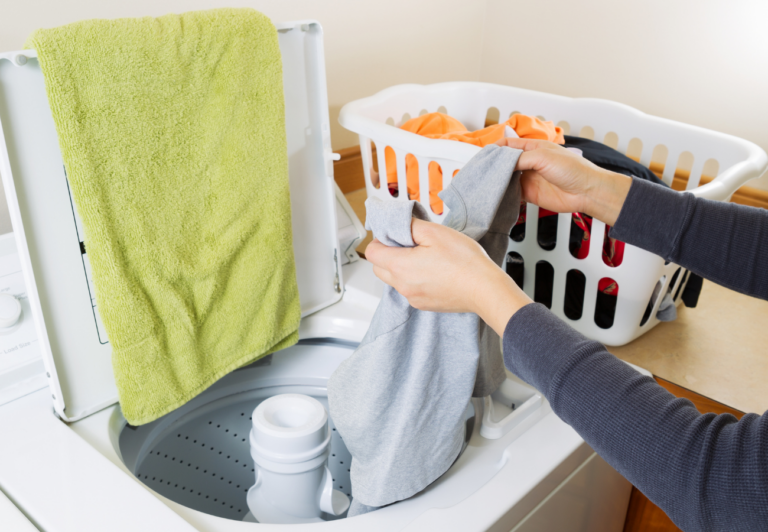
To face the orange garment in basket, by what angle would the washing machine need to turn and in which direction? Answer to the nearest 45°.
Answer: approximately 90° to its left

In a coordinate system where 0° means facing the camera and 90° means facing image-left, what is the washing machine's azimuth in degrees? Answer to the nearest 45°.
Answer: approximately 315°

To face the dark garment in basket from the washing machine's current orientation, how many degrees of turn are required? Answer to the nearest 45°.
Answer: approximately 90° to its left

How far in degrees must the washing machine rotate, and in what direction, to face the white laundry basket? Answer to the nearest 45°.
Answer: approximately 90° to its left
